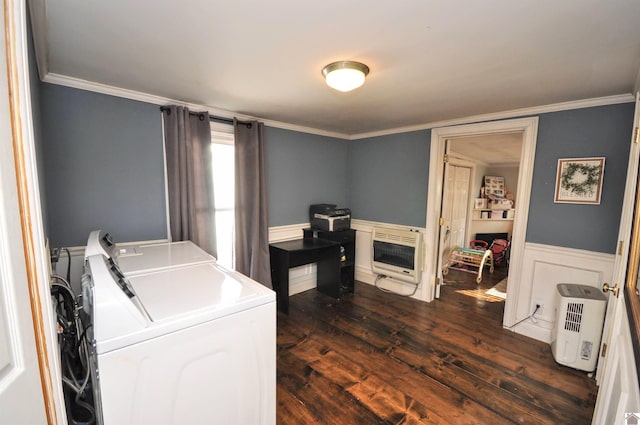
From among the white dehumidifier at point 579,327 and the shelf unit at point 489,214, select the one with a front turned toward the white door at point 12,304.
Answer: the shelf unit

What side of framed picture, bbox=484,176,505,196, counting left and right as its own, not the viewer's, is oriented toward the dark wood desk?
front

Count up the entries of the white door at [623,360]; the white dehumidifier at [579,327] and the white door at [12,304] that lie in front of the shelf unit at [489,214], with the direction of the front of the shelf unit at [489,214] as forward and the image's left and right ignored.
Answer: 3

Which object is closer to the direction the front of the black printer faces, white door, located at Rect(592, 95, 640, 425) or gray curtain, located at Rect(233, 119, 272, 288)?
the white door

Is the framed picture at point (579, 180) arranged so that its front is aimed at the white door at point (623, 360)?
yes

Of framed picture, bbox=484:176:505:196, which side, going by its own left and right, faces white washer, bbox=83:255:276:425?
front

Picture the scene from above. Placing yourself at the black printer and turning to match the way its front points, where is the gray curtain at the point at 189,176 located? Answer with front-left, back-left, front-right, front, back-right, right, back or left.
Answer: right

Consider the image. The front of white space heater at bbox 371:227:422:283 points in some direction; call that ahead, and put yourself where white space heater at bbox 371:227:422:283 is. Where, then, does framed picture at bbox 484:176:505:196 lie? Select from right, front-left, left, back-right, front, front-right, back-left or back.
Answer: back

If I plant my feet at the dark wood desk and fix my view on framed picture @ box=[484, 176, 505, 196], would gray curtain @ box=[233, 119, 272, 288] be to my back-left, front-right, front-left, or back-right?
back-left

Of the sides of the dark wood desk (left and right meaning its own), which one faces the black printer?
left
